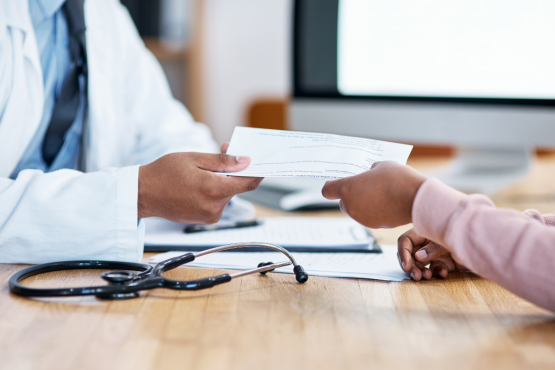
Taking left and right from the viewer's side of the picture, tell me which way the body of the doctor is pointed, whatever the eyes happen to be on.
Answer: facing the viewer and to the right of the viewer

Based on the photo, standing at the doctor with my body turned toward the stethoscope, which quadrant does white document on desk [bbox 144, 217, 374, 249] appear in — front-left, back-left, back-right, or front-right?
front-left

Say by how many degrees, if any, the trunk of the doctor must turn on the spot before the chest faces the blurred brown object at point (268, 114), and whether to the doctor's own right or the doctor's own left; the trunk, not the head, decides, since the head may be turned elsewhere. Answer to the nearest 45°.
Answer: approximately 90° to the doctor's own left

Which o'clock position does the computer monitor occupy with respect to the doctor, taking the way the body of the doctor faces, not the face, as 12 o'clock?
The computer monitor is roughly at 10 o'clock from the doctor.
